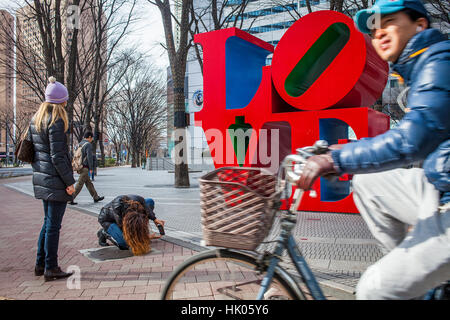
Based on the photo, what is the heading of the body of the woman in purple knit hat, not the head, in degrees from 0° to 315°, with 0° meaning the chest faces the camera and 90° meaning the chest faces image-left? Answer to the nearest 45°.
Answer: approximately 225°

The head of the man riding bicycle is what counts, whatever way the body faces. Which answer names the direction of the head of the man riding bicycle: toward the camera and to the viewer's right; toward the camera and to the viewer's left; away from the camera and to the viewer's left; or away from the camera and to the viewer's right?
toward the camera and to the viewer's left

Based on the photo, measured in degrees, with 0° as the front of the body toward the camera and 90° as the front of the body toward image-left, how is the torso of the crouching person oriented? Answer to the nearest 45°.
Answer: approximately 315°

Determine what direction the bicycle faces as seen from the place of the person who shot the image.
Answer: facing to the left of the viewer

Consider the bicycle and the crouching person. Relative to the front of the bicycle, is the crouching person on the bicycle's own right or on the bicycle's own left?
on the bicycle's own right

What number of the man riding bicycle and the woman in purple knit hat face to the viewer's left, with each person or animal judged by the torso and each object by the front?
1

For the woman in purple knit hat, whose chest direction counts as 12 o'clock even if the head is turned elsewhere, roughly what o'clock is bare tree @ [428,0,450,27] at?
The bare tree is roughly at 1 o'clock from the woman in purple knit hat.

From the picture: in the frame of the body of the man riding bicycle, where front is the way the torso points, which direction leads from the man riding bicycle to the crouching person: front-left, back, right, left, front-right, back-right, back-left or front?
front-right

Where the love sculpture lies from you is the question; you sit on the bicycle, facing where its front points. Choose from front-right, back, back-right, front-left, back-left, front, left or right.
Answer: right

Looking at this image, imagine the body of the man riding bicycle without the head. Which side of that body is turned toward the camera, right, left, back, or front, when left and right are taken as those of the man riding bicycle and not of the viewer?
left

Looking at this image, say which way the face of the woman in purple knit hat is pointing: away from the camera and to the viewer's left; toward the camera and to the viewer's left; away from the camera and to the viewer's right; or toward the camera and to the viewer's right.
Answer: away from the camera and to the viewer's right

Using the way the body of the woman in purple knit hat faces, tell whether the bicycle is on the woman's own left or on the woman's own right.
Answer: on the woman's own right
